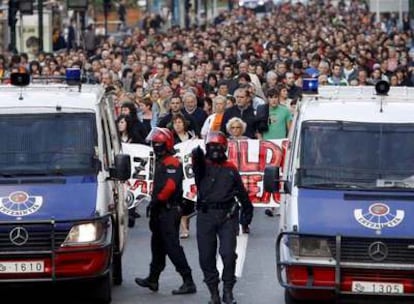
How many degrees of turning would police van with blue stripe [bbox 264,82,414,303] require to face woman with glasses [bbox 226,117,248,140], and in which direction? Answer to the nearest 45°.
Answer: approximately 180°

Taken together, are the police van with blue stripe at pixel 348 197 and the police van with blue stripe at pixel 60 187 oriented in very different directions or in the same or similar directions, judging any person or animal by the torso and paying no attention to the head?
same or similar directions

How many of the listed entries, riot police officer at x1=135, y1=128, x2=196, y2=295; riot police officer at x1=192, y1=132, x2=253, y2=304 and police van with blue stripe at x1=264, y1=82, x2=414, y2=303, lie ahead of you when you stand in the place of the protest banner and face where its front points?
3

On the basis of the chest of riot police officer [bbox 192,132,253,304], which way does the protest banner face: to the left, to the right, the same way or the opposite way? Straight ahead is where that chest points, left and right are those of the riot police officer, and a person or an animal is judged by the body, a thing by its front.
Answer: the same way

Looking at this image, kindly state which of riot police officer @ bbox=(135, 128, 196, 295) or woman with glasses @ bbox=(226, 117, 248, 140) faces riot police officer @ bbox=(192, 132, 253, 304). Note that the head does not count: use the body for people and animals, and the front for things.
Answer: the woman with glasses

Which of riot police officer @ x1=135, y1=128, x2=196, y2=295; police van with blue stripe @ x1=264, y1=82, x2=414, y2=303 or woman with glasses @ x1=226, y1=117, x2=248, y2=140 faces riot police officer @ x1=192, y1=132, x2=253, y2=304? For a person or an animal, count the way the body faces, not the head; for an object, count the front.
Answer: the woman with glasses

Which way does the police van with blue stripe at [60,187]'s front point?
toward the camera

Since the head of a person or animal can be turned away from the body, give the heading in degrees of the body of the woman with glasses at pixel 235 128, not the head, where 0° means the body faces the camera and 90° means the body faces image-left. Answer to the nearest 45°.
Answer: approximately 0°

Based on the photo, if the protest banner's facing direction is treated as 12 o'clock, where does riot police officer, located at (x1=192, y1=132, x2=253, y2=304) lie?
The riot police officer is roughly at 12 o'clock from the protest banner.

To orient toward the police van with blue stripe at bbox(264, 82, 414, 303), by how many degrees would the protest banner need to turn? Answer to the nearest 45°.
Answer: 0° — it already faces it

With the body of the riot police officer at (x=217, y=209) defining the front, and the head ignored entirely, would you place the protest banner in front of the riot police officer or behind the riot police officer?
behind

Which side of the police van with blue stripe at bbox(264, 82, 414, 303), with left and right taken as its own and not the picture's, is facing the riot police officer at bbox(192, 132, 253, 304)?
right

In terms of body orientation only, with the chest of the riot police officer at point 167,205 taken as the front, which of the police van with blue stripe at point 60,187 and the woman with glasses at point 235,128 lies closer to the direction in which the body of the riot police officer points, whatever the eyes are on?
the police van with blue stripe
